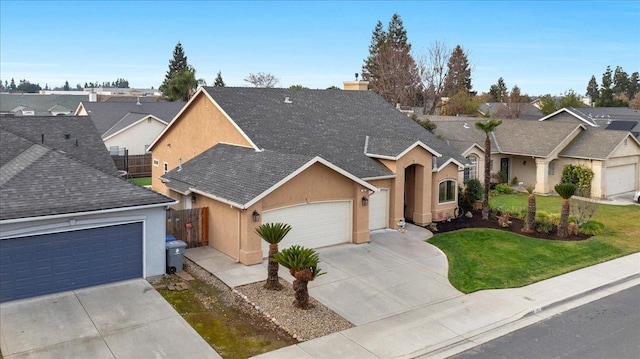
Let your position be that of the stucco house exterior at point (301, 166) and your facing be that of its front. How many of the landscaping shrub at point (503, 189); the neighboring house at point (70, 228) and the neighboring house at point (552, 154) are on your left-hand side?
2

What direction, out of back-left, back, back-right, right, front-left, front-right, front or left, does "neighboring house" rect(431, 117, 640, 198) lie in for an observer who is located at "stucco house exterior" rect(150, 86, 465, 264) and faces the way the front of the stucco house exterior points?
left

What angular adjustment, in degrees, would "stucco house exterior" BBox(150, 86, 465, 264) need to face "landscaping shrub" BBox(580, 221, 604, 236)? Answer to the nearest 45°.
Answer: approximately 45° to its left

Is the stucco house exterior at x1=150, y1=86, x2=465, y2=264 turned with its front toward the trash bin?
no

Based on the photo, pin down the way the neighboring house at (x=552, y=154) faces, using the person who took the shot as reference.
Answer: facing the viewer and to the right of the viewer

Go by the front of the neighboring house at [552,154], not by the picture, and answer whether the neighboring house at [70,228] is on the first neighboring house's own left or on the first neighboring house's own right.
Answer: on the first neighboring house's own right

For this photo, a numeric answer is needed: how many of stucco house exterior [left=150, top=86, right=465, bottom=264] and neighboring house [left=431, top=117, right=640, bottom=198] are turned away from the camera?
0

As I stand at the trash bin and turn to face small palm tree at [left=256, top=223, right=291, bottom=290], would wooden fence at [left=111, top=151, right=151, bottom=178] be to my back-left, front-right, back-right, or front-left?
back-left

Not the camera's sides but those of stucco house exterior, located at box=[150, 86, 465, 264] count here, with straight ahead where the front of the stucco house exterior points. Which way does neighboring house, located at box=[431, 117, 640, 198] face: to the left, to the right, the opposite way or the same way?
the same way

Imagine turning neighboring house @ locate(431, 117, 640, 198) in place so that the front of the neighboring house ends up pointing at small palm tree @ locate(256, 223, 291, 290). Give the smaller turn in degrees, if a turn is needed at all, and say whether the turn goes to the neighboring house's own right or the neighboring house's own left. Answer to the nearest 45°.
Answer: approximately 45° to the neighboring house's own right

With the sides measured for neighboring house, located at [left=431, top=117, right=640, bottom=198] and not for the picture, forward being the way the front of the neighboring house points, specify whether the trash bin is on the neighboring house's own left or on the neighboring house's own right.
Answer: on the neighboring house's own right

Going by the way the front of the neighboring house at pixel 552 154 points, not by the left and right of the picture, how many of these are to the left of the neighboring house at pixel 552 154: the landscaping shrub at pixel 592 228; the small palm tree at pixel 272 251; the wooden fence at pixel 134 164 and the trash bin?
0

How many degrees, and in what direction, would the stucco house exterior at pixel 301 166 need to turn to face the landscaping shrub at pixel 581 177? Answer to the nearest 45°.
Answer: approximately 90° to its left

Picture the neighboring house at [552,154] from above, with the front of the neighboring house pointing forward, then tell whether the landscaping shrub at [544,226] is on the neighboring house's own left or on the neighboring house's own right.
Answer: on the neighboring house's own right
